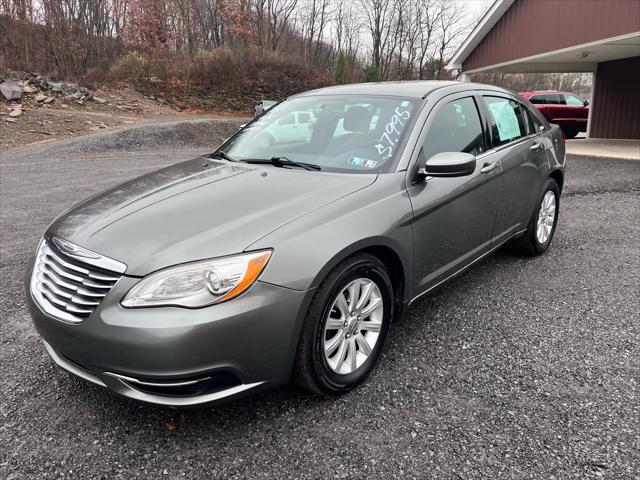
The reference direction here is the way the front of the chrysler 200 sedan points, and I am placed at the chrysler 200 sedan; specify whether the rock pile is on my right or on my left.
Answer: on my right

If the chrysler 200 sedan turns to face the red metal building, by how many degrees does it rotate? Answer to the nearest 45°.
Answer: approximately 180°

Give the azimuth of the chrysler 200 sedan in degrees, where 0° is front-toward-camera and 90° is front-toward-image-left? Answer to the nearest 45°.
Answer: approximately 45°

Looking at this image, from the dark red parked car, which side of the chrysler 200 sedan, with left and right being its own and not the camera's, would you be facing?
back
